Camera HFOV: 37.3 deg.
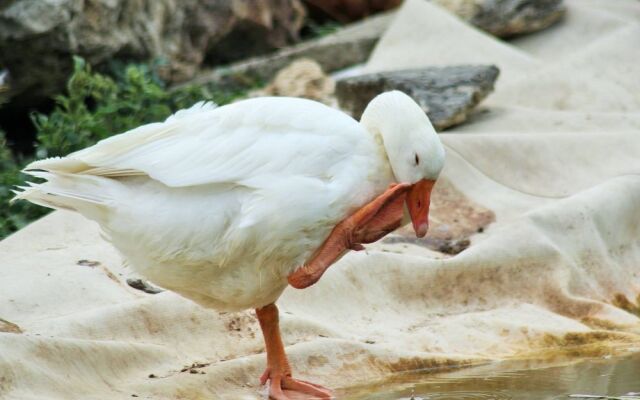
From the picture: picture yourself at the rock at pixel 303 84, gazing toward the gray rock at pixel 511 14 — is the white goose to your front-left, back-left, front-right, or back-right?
back-right

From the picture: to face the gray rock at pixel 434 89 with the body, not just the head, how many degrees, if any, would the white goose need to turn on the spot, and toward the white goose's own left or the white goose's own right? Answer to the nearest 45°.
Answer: approximately 45° to the white goose's own left

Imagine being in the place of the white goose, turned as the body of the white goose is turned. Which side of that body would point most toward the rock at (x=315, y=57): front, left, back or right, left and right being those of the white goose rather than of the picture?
left

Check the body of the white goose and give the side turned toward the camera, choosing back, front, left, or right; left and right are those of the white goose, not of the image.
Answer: right

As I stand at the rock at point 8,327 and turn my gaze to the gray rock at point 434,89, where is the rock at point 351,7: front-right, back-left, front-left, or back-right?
front-left

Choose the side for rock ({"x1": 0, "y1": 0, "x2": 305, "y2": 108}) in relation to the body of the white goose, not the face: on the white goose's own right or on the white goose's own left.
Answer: on the white goose's own left

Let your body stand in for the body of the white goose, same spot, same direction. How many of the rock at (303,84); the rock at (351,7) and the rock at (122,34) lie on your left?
3

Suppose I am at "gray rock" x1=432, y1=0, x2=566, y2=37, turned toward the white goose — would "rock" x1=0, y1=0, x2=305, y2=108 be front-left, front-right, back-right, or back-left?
front-right
